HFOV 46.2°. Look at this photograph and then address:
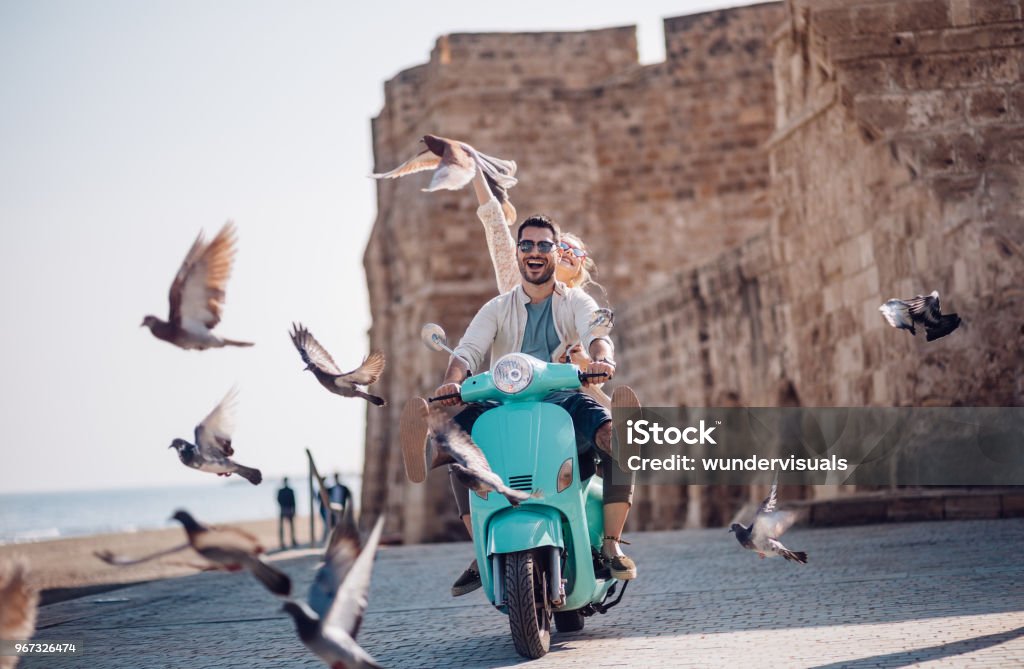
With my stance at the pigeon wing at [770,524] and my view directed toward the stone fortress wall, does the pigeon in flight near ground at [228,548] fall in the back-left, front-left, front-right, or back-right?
back-left

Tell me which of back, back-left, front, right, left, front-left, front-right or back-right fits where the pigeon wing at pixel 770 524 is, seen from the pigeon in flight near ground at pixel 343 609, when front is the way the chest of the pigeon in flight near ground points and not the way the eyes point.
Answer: back-right

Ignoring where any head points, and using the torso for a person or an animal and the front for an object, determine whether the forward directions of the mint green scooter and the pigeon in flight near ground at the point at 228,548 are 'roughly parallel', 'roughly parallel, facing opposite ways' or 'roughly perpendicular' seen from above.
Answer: roughly perpendicular

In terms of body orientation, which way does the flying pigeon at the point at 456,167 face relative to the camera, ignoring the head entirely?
to the viewer's left

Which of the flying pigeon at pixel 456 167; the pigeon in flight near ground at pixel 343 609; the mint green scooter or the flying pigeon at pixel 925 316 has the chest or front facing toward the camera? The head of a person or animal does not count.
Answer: the mint green scooter

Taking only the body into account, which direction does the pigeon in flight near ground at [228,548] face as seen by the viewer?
to the viewer's left

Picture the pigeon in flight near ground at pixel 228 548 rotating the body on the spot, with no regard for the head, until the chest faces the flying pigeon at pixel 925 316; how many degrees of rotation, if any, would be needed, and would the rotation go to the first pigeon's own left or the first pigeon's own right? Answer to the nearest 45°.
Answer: approximately 135° to the first pigeon's own right

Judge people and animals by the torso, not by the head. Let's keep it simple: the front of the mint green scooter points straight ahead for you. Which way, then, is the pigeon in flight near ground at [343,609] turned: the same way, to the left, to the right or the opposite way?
to the right

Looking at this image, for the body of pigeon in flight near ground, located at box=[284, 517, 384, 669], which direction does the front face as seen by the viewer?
to the viewer's left

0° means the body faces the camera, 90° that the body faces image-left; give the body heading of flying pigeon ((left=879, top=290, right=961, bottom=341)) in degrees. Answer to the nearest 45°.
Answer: approximately 90°

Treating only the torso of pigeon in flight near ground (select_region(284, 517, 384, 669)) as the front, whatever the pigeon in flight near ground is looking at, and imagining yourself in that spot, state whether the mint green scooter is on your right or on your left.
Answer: on your right
